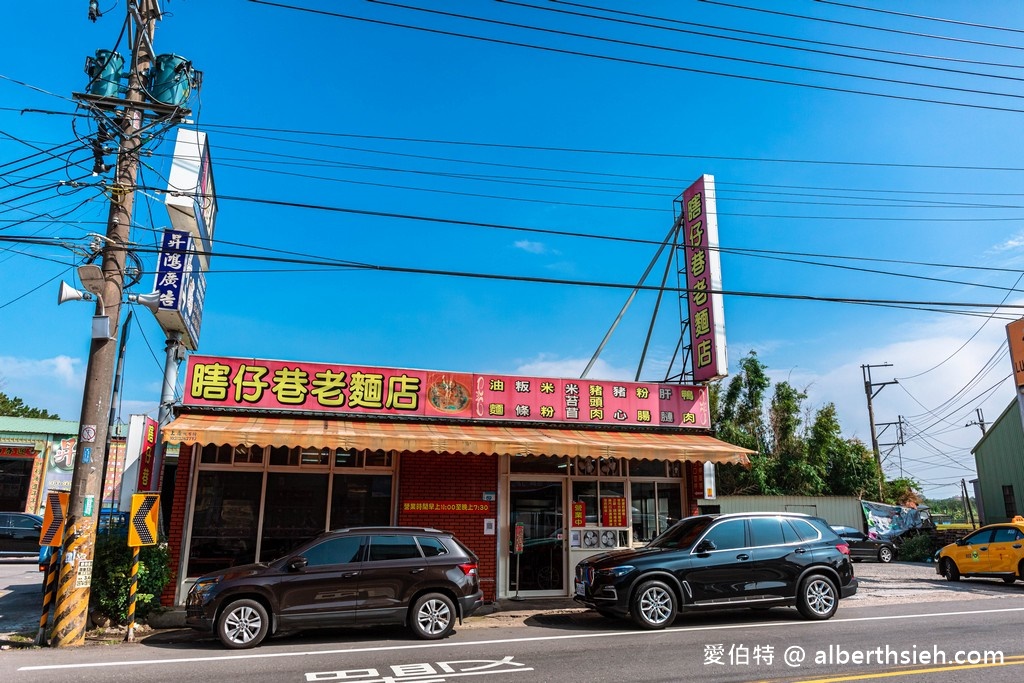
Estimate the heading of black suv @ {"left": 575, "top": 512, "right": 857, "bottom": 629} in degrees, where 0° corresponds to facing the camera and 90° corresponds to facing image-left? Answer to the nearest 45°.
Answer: approximately 45°

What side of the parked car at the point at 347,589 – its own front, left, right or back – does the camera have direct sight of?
left

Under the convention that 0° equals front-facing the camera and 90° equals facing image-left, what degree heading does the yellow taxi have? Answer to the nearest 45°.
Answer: approximately 90°

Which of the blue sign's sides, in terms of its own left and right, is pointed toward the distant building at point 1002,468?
left

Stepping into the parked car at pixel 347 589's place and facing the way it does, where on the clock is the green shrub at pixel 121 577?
The green shrub is roughly at 1 o'clock from the parked car.

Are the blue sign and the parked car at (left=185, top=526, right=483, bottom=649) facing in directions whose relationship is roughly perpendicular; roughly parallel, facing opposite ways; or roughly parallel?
roughly perpendicular

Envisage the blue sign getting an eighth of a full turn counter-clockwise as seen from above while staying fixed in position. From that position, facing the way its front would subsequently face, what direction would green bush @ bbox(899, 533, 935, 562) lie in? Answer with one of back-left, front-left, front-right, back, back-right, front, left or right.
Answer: front-left

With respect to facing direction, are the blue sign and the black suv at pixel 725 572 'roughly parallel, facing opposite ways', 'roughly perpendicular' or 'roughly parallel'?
roughly perpendicular

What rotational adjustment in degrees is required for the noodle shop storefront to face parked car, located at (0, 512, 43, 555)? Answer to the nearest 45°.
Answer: approximately 135° to its right
